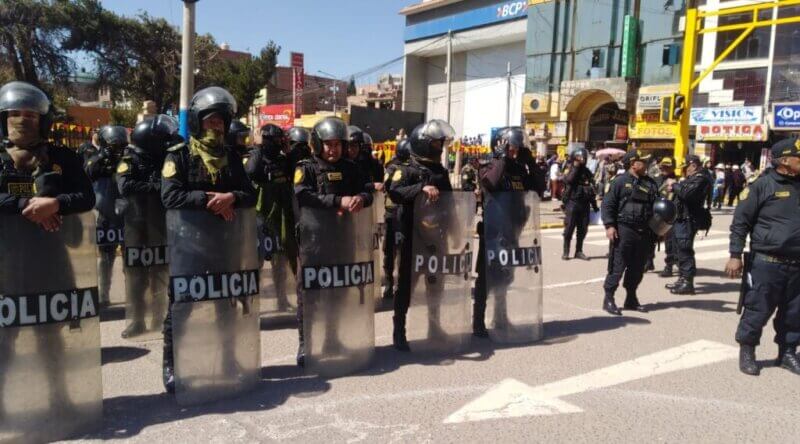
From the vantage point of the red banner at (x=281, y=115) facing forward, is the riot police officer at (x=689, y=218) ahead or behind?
ahead

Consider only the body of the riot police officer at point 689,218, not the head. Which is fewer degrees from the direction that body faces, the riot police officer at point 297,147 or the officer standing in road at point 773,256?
the riot police officer

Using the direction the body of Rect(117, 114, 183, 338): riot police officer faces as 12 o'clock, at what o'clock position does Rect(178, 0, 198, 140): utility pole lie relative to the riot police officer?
The utility pole is roughly at 8 o'clock from the riot police officer.

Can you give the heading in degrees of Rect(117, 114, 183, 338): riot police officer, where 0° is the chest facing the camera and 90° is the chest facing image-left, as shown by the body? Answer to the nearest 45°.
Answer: approximately 315°

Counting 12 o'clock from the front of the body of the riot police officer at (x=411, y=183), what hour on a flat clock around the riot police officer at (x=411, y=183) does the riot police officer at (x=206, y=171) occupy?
the riot police officer at (x=206, y=171) is roughly at 3 o'clock from the riot police officer at (x=411, y=183).

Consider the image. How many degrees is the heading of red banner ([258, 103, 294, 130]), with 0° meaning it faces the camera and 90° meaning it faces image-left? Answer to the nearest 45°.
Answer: approximately 0°

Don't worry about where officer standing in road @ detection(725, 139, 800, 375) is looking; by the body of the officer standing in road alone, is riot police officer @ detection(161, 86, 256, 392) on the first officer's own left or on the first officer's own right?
on the first officer's own right

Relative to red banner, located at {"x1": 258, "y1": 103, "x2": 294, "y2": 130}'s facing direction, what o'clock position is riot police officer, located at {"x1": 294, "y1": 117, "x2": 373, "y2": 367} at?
The riot police officer is roughly at 12 o'clock from the red banner.

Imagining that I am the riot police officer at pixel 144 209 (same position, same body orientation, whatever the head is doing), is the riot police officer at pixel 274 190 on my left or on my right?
on my left
